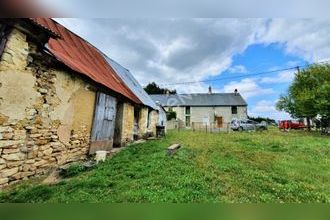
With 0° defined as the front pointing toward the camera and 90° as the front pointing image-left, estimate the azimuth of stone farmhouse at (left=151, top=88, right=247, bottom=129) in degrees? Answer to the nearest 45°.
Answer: approximately 0°

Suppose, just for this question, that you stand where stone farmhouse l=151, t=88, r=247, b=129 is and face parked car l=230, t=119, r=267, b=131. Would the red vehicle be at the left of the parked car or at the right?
left

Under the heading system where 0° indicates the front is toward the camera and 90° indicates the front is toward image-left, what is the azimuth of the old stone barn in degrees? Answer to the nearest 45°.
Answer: approximately 315°

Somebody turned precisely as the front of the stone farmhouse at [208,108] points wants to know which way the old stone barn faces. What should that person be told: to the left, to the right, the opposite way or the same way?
to the left

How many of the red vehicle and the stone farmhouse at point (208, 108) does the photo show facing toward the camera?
1

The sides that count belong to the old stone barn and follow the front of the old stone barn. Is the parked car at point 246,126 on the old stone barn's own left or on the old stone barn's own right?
on the old stone barn's own left
